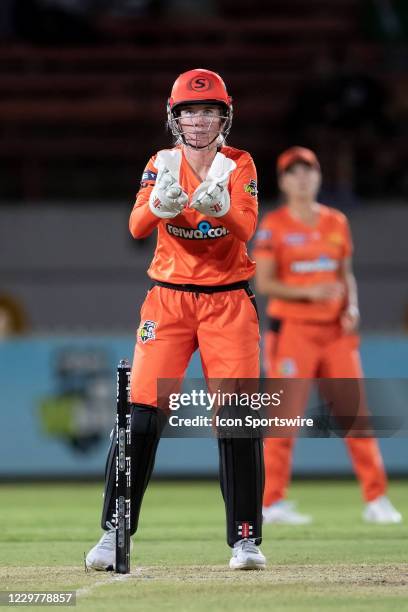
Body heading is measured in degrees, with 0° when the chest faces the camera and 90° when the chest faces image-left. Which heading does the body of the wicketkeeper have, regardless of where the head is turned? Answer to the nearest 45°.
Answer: approximately 0°

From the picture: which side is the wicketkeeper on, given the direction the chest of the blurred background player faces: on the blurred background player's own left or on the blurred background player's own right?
on the blurred background player's own right

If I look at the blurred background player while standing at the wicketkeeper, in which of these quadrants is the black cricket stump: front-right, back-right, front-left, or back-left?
back-left

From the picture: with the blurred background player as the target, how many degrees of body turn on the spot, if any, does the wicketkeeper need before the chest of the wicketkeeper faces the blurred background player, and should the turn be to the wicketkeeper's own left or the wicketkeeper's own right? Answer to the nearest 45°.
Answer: approximately 180°

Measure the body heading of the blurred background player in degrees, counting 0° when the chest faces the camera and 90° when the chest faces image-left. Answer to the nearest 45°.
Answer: approximately 315°

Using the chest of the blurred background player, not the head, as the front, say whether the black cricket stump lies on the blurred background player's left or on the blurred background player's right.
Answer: on the blurred background player's right
